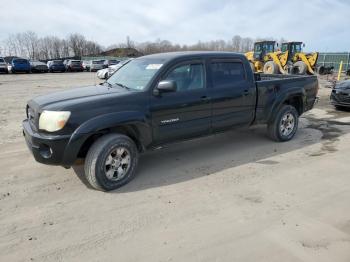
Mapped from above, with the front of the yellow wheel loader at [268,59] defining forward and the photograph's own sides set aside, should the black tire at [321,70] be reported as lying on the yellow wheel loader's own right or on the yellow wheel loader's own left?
on the yellow wheel loader's own left

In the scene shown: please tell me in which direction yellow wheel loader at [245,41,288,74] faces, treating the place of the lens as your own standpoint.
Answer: facing the viewer and to the right of the viewer

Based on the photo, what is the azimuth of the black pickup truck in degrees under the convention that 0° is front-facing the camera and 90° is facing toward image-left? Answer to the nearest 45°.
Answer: approximately 45°

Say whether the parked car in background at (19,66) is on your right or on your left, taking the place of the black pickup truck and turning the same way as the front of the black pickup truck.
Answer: on your right

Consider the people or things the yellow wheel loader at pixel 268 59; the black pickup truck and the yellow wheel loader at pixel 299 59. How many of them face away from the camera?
0

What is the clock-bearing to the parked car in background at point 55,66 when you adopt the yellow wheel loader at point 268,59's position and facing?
The parked car in background is roughly at 5 o'clock from the yellow wheel loader.

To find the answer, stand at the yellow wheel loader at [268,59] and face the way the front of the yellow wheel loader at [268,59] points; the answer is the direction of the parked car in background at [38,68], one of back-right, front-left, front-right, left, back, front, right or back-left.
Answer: back-right

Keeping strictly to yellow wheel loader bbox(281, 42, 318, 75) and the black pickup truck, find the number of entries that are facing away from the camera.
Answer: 0

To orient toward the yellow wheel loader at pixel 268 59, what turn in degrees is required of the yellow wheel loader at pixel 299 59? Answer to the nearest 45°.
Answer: approximately 135° to its right

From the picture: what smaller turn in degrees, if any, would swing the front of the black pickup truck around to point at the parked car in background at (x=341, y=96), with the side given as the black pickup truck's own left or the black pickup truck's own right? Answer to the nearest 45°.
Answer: approximately 180°

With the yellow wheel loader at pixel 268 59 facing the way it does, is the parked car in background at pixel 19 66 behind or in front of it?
behind
